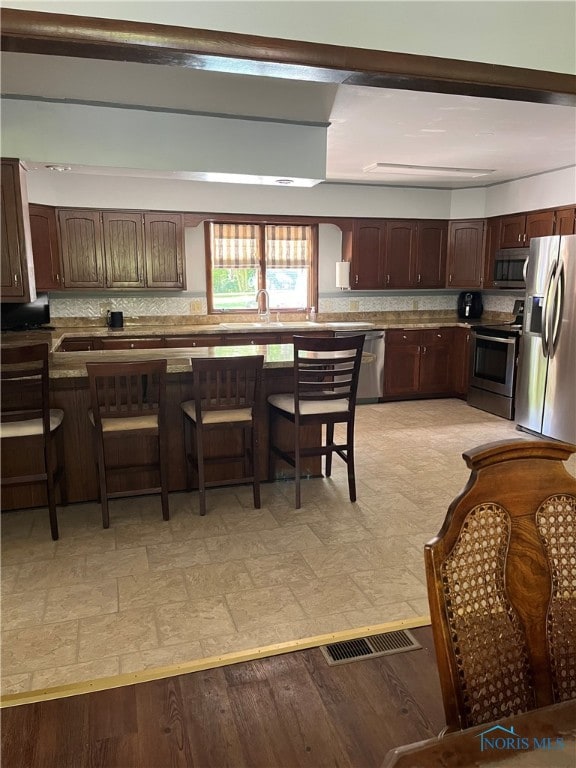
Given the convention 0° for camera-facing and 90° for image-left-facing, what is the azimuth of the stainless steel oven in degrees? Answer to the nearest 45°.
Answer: approximately 45°

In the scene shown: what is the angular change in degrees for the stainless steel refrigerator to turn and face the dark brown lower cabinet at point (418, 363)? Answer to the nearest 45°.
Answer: approximately 90° to its right

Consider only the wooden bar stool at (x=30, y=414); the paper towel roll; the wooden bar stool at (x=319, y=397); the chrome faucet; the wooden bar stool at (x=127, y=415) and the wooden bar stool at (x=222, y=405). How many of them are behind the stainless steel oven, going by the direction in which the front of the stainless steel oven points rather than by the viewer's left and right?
0

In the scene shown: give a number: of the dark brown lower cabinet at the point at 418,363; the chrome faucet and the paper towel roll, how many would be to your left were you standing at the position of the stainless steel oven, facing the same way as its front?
0

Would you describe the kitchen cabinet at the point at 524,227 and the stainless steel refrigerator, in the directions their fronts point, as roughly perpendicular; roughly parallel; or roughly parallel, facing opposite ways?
roughly parallel

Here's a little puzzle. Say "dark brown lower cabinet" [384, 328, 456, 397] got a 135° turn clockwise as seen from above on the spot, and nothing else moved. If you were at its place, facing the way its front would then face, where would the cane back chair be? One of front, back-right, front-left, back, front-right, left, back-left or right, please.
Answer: back-left

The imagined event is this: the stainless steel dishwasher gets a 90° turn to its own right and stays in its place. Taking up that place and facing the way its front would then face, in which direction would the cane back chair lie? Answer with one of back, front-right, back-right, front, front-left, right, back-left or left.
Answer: left

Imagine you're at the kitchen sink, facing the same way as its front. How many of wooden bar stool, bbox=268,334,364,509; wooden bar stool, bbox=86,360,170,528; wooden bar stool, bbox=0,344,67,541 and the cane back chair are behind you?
0

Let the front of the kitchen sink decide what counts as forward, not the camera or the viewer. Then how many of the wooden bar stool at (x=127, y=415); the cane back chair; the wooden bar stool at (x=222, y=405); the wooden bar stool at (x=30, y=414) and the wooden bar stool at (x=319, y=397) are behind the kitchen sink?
0

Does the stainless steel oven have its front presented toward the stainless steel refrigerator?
no

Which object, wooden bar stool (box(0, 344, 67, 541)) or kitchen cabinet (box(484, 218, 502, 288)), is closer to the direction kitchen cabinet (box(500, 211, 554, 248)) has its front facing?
the wooden bar stool

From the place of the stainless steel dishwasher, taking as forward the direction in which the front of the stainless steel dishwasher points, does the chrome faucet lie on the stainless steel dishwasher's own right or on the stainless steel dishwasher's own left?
on the stainless steel dishwasher's own right

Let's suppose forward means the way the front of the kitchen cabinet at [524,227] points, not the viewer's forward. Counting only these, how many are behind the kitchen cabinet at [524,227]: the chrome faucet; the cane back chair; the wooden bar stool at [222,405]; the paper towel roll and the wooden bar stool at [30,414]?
0

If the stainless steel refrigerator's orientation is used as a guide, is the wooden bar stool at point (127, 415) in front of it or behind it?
in front

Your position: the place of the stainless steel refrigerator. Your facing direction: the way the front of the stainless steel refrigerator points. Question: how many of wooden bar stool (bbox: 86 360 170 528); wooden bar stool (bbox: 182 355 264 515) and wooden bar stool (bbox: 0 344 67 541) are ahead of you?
3

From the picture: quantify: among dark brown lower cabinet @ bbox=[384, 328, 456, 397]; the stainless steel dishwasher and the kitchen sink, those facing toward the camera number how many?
3

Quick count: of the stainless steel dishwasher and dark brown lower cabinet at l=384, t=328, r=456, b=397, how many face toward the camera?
2

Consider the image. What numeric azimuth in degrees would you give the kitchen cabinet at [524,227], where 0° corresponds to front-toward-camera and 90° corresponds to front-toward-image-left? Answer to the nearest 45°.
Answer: approximately 45°

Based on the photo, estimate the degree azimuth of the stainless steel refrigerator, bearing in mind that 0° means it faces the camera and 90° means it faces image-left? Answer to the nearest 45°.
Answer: approximately 45°

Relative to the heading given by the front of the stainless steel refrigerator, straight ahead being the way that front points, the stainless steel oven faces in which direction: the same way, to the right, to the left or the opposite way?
the same way

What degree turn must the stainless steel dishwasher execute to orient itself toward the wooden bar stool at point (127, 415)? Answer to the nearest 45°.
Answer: approximately 45° to its right

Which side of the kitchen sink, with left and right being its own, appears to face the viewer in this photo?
front
